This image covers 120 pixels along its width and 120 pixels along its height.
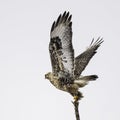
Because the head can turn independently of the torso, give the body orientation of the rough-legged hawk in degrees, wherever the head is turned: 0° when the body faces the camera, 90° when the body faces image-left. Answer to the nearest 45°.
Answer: approximately 90°
